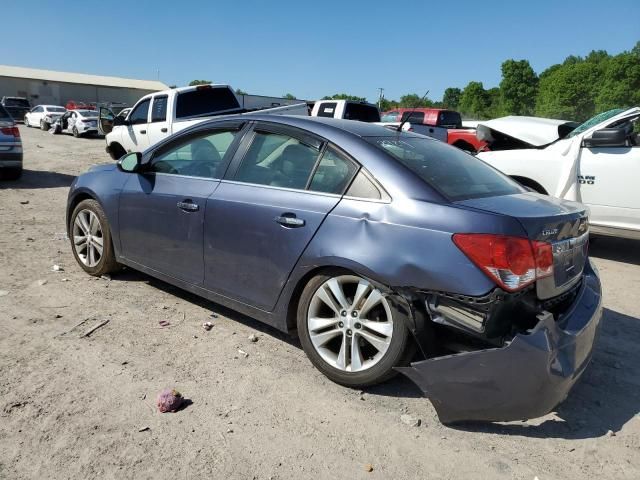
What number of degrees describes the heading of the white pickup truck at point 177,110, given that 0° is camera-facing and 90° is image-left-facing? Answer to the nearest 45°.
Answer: approximately 135°

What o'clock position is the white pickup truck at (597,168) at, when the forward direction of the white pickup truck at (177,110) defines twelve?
the white pickup truck at (597,168) is roughly at 6 o'clock from the white pickup truck at (177,110).

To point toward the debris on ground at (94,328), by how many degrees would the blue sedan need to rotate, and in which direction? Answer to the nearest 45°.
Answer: approximately 45° to its left

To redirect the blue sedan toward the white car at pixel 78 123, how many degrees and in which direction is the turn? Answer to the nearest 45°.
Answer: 0° — it already faces it

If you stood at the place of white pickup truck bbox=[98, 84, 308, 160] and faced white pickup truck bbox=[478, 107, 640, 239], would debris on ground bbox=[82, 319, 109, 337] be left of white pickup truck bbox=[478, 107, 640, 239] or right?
right

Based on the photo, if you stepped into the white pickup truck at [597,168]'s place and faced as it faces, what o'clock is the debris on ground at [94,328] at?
The debris on ground is roughly at 10 o'clock from the white pickup truck.

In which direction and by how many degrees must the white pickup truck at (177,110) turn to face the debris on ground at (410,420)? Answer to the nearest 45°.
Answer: approximately 135° to its left

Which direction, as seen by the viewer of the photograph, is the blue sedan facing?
facing away from the viewer and to the left of the viewer

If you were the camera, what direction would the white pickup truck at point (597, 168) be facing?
facing to the left of the viewer

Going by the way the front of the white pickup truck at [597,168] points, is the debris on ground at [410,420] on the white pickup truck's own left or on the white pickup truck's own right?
on the white pickup truck's own left

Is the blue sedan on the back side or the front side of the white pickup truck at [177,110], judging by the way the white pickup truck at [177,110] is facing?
on the back side
